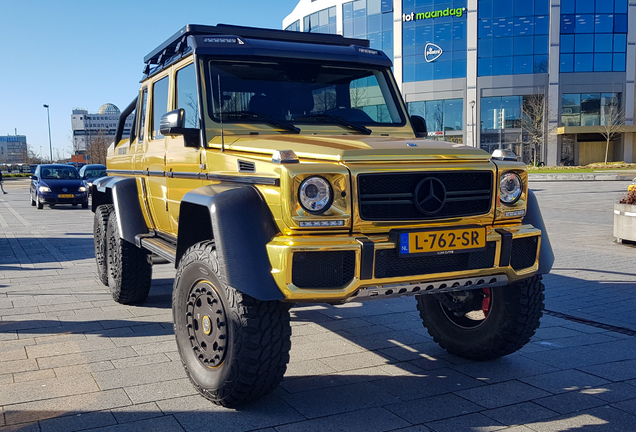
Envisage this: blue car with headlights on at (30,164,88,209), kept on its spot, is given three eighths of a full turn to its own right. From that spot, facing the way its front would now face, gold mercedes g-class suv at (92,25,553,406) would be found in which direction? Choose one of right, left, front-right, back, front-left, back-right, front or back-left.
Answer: back-left

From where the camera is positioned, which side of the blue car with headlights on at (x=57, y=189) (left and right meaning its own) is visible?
front

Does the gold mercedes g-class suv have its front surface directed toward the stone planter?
no

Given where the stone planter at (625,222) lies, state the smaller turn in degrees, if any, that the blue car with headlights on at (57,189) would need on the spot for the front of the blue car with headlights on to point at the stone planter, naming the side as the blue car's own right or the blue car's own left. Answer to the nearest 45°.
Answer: approximately 45° to the blue car's own left
